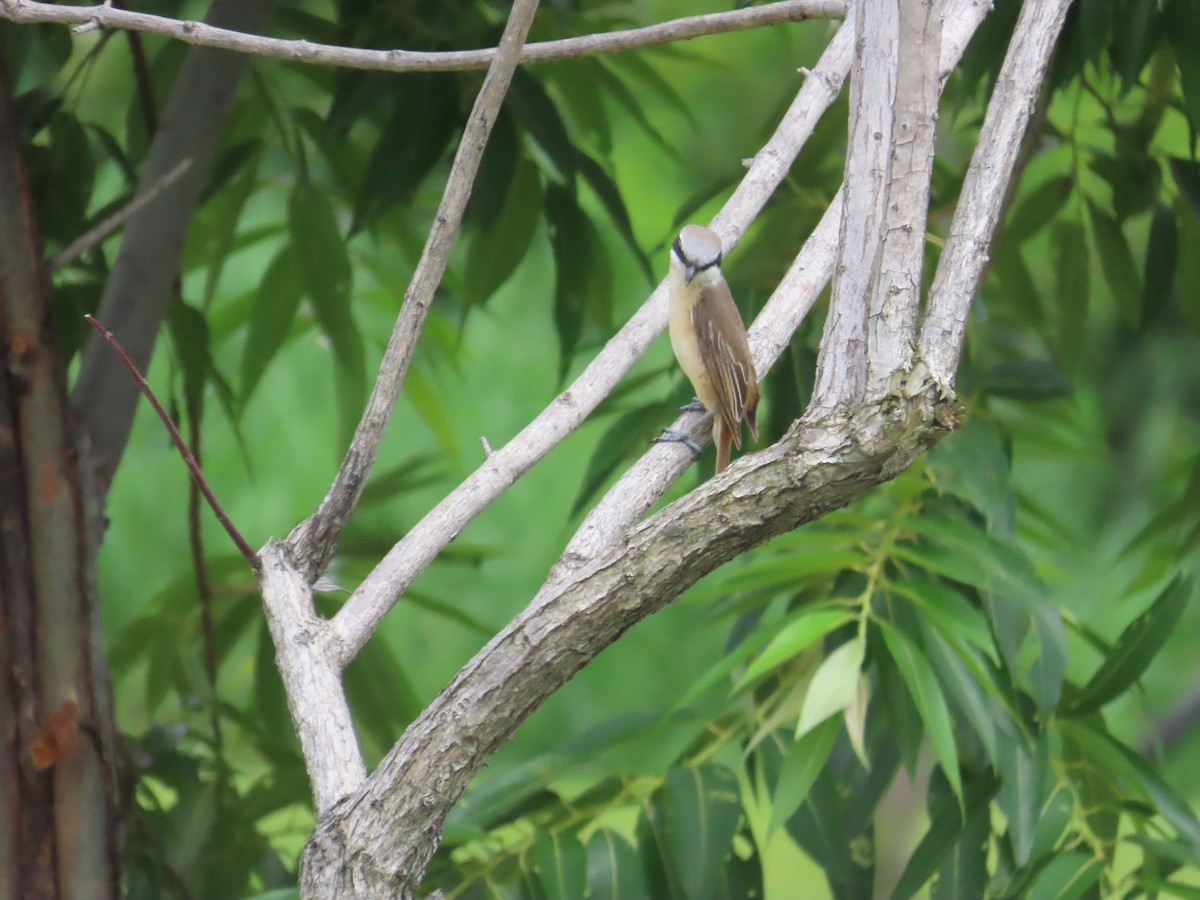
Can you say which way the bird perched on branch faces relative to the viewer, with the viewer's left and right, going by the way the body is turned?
facing the viewer and to the left of the viewer

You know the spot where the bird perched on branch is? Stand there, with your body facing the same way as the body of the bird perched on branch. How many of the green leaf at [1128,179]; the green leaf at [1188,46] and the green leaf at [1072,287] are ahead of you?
0

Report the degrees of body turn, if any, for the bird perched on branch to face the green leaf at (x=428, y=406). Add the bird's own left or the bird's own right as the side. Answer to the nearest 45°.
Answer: approximately 90° to the bird's own right

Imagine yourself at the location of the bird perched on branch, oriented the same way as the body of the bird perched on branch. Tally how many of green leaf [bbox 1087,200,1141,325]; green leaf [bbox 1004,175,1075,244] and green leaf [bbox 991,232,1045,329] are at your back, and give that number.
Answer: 3
